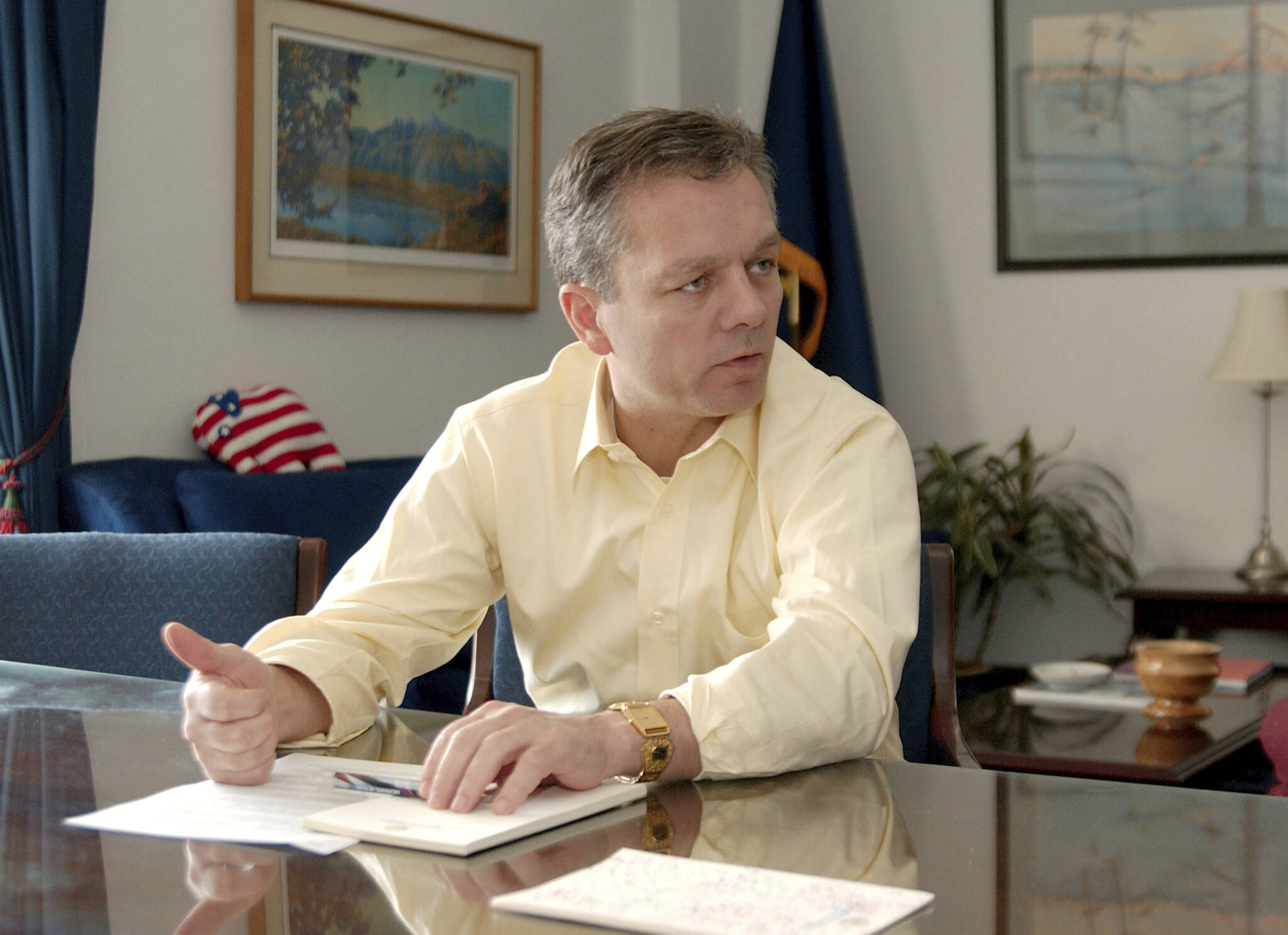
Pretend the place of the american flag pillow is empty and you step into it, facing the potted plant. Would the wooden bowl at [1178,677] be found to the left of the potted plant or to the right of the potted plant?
right

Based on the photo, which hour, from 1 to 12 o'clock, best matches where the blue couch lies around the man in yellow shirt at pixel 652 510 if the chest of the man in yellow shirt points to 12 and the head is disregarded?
The blue couch is roughly at 5 o'clock from the man in yellow shirt.

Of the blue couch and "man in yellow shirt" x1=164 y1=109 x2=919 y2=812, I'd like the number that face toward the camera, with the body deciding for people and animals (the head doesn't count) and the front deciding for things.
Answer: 2

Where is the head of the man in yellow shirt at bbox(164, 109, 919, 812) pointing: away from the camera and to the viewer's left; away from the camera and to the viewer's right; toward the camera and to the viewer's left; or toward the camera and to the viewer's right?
toward the camera and to the viewer's right

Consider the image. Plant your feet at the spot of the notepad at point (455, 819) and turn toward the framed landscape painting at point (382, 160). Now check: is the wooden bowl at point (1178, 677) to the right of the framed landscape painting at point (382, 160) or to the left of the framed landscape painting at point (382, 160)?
right

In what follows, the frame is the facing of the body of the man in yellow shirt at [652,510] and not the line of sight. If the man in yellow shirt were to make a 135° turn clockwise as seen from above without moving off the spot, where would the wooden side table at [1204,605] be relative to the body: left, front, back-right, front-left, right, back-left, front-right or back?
right

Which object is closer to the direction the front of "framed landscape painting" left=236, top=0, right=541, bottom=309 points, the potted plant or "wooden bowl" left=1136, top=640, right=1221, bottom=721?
the wooden bowl

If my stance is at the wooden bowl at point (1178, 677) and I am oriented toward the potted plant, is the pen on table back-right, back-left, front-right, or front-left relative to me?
back-left

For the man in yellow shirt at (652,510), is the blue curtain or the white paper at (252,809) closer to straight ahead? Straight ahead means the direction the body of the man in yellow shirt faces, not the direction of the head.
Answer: the white paper

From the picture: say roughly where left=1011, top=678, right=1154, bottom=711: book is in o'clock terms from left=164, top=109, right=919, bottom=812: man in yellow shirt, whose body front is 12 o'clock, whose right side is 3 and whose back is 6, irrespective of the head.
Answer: The book is roughly at 7 o'clock from the man in yellow shirt.

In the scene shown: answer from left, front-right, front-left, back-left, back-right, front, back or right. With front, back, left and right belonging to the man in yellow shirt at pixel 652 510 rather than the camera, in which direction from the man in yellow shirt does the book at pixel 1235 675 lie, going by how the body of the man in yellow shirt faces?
back-left

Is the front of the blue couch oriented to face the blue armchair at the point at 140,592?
yes

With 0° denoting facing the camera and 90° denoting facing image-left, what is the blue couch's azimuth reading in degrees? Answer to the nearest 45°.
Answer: approximately 0°
